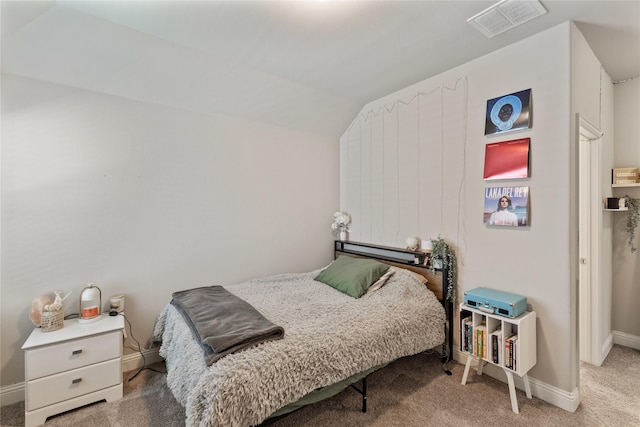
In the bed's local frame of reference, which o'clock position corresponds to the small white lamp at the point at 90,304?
The small white lamp is roughly at 2 o'clock from the bed.

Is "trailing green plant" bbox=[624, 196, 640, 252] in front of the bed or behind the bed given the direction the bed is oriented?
behind

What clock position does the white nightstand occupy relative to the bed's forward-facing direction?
The white nightstand is roughly at 2 o'clock from the bed.

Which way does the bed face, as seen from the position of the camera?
facing the viewer and to the left of the viewer
